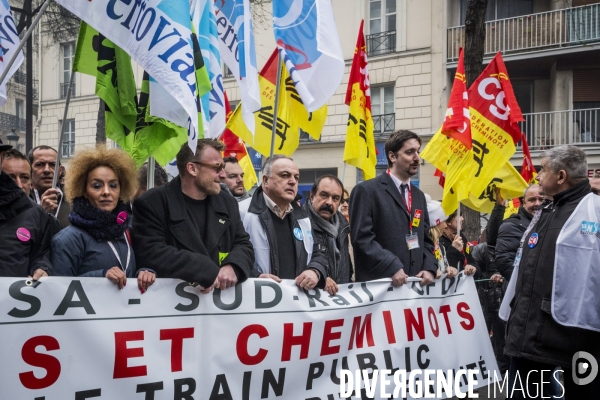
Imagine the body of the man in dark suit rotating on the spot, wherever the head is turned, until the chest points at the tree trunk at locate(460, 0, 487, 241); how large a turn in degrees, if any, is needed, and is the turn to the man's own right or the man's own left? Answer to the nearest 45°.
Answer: approximately 135° to the man's own left

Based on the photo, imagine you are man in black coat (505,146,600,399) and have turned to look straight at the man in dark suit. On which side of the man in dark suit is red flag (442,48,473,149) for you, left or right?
right

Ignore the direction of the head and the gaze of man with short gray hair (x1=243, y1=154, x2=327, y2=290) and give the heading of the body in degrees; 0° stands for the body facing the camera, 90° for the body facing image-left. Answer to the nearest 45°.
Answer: approximately 315°

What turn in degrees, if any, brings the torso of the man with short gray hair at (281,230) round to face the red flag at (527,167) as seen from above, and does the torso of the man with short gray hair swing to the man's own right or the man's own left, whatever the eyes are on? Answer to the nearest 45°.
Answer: approximately 90° to the man's own left

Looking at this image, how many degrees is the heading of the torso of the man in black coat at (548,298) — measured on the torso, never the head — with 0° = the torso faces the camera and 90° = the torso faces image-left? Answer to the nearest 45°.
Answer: approximately 90°

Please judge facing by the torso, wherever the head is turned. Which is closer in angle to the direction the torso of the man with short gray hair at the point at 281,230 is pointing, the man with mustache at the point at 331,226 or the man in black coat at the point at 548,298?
the man in black coat

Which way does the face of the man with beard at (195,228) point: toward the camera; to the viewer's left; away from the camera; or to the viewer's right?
to the viewer's right

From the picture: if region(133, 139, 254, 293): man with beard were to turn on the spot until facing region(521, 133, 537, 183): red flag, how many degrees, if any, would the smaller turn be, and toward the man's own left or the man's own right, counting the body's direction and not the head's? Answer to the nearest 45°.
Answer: approximately 90° to the man's own left

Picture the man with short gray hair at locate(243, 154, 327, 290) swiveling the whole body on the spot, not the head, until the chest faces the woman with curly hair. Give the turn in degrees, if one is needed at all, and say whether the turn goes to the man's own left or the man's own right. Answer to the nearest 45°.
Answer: approximately 90° to the man's own right

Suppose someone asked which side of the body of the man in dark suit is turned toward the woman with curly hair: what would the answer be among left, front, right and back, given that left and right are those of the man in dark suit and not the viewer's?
right
